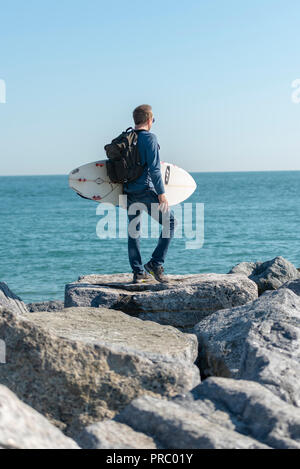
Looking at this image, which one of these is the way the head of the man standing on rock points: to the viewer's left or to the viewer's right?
to the viewer's right

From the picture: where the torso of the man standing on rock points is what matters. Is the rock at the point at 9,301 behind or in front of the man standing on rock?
behind

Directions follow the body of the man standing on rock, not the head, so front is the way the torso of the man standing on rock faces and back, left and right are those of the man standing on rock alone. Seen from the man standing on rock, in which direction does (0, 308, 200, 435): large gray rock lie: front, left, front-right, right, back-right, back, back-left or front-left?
back-right

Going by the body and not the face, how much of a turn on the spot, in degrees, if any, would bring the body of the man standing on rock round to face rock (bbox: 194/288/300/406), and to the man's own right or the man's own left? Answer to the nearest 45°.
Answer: approximately 135° to the man's own right

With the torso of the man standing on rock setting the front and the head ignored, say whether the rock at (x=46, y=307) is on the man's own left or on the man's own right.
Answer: on the man's own left

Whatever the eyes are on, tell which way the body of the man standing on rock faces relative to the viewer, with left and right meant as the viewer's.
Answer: facing away from the viewer and to the right of the viewer

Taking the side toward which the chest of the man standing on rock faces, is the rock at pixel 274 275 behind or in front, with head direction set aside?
in front

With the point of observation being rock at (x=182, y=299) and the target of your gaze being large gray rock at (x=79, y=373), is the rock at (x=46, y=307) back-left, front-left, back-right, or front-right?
back-right

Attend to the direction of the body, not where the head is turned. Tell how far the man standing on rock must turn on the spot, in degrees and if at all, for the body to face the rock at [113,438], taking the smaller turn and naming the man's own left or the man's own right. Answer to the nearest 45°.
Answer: approximately 135° to the man's own right

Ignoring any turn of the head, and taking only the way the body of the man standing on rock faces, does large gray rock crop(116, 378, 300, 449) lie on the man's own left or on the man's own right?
on the man's own right
